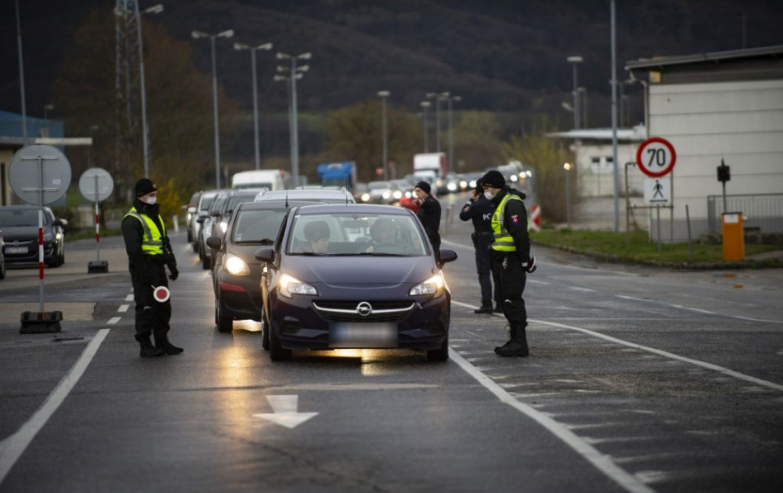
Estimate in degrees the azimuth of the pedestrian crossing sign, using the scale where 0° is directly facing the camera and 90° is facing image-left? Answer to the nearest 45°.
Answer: approximately 0°

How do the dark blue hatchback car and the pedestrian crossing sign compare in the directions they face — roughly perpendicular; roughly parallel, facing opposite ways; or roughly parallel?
roughly parallel

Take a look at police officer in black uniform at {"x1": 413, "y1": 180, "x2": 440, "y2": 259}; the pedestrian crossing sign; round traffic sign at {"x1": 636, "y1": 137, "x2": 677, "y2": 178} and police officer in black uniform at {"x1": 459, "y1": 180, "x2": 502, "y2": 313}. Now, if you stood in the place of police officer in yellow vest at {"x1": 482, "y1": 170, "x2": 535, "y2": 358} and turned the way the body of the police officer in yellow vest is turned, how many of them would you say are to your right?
4

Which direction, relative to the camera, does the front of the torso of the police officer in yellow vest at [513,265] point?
to the viewer's left

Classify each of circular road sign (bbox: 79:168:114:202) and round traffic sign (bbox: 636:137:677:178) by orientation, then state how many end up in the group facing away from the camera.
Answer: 1

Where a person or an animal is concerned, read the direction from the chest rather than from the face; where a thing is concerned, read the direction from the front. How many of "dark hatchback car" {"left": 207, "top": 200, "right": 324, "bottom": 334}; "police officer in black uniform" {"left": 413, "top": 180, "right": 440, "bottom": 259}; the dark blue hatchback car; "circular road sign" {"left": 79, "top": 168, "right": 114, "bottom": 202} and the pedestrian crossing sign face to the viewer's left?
1

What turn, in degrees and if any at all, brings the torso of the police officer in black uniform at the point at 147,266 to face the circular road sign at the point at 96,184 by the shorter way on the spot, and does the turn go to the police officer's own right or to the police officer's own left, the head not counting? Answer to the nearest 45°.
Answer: approximately 135° to the police officer's own left

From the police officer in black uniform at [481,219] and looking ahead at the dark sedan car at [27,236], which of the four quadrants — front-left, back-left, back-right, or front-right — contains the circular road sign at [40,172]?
front-left

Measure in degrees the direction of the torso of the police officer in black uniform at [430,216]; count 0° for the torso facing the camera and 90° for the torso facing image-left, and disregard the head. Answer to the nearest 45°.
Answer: approximately 90°

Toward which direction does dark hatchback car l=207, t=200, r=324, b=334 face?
toward the camera

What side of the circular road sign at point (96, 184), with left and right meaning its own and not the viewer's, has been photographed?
back

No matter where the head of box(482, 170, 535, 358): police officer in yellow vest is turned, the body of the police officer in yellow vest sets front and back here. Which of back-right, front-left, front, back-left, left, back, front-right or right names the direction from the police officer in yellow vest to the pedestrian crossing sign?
right

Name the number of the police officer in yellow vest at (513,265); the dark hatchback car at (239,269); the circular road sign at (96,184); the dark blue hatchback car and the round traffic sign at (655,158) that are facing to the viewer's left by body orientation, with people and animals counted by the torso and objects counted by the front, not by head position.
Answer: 1

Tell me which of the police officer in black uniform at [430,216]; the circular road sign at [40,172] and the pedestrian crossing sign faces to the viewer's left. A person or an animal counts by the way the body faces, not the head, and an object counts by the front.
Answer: the police officer in black uniform

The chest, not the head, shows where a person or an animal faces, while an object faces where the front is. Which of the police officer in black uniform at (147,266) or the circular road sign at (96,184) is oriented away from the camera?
the circular road sign

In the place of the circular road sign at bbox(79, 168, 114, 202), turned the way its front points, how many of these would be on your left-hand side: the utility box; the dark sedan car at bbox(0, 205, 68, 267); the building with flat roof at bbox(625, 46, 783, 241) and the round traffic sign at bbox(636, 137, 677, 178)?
1
